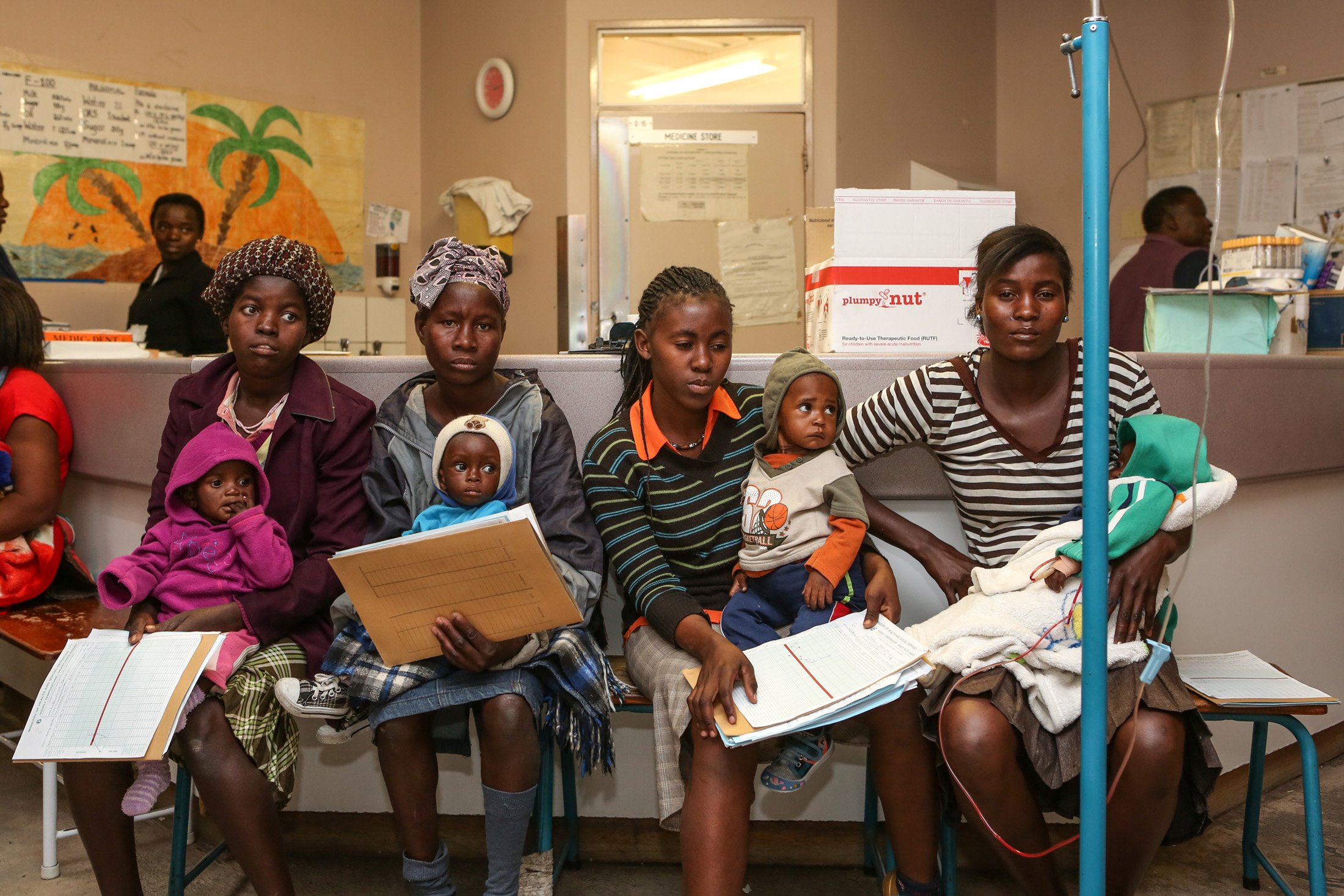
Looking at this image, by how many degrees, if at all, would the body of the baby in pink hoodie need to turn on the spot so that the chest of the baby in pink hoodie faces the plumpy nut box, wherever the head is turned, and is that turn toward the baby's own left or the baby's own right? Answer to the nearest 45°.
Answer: approximately 90° to the baby's own left

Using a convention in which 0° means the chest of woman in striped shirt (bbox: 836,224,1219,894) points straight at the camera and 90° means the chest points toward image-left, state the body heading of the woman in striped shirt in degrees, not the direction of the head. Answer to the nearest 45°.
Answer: approximately 0°
